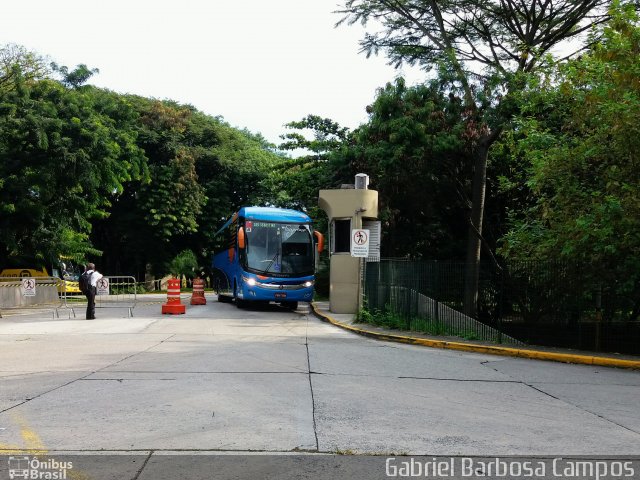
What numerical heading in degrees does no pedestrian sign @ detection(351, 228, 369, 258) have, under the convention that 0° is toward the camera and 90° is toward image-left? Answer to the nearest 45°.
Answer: approximately 0°

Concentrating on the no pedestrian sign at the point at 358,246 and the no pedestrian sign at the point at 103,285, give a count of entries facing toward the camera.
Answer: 2

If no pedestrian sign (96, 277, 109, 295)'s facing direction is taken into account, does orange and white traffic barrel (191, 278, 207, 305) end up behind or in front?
behind

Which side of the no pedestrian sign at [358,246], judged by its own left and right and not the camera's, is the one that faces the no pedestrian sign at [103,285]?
right

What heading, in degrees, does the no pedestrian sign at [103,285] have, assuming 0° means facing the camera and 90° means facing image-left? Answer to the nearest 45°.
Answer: approximately 0°

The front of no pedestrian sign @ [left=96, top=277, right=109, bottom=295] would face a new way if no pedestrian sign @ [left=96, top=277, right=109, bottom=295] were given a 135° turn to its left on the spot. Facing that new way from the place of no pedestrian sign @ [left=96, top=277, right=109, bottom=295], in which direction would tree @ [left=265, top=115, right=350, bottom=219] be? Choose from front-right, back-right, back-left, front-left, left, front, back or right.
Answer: front

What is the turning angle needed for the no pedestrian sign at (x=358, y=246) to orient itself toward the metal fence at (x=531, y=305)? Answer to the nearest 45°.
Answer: approximately 45° to its left

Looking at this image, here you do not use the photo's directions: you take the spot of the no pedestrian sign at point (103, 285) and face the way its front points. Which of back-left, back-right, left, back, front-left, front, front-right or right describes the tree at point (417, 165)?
left

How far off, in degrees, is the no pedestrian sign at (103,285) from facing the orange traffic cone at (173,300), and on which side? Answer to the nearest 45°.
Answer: approximately 90° to its left

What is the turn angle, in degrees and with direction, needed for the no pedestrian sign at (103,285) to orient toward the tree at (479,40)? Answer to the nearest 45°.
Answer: approximately 90° to its left

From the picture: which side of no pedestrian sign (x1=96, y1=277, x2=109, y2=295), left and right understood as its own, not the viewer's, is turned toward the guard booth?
left

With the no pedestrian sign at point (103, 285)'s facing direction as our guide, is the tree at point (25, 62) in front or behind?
behind
